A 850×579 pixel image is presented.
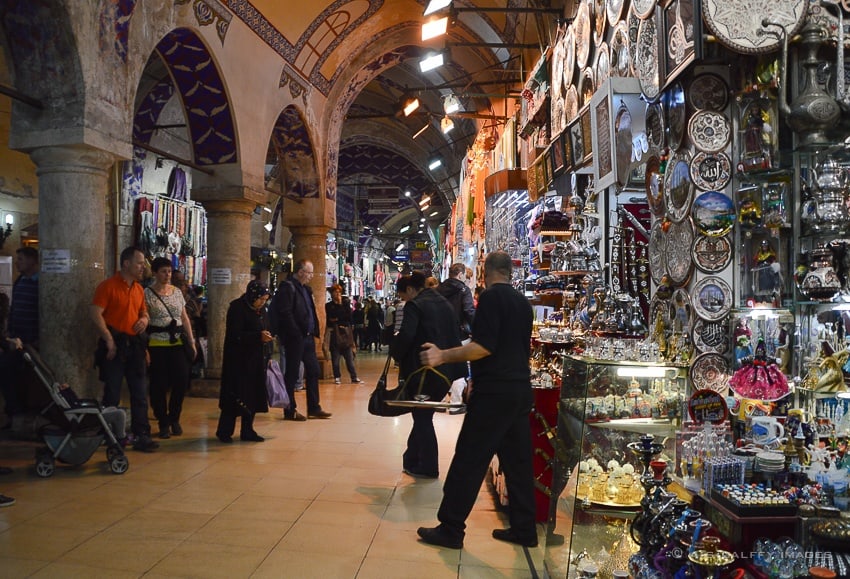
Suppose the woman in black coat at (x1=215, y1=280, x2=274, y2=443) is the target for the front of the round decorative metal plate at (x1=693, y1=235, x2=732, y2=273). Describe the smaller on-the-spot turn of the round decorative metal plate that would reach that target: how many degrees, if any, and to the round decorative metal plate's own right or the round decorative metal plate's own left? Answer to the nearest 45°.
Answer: approximately 90° to the round decorative metal plate's own right

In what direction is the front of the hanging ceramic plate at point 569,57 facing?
to the viewer's left

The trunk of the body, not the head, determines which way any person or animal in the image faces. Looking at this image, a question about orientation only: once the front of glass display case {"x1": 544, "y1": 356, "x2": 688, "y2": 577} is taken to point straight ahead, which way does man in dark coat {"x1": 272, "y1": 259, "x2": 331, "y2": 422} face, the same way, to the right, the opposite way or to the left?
to the left

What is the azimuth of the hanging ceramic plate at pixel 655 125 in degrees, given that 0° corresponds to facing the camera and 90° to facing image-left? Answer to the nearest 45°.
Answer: approximately 45°

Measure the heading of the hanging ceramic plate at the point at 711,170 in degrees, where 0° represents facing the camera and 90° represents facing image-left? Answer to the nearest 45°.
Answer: approximately 0°

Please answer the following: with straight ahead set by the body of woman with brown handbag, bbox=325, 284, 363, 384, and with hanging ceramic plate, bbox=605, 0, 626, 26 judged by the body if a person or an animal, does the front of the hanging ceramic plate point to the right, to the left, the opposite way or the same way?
to the right

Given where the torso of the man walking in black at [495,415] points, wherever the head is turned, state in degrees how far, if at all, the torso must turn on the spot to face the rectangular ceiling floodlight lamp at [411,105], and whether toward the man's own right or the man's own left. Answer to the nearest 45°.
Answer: approximately 45° to the man's own right
